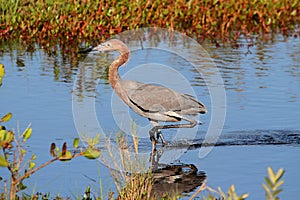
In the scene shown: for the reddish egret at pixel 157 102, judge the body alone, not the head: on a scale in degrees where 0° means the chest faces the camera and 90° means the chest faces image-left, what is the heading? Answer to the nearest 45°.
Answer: approximately 90°

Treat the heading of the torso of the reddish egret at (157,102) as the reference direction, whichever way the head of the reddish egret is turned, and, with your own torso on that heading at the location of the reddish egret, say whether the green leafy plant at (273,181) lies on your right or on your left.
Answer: on your left
